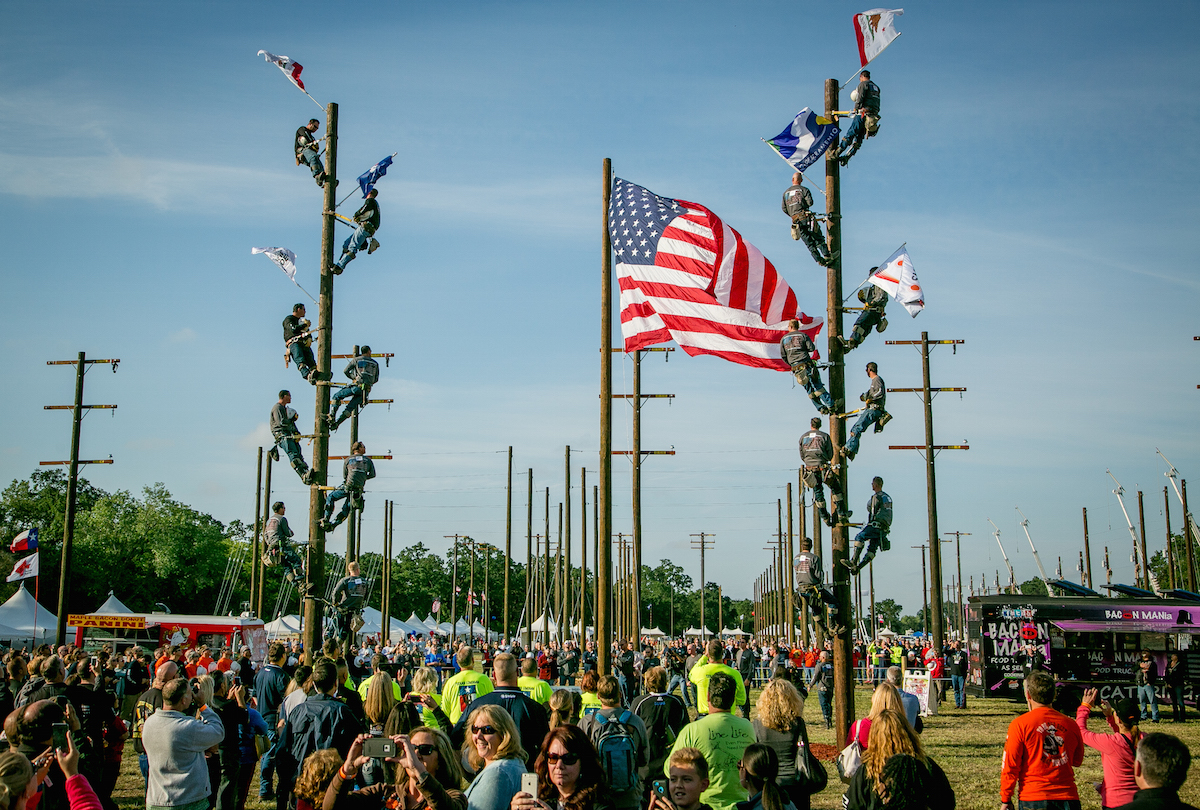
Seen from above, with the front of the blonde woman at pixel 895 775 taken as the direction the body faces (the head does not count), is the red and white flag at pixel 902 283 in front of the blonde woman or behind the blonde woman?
in front

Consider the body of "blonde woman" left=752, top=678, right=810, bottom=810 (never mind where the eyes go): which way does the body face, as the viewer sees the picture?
away from the camera

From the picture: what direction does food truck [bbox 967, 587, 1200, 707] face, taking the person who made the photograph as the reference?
facing to the right of the viewer

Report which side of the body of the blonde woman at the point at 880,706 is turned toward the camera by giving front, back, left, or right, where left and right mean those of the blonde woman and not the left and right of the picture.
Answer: back

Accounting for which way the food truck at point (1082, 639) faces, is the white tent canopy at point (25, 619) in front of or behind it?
behind

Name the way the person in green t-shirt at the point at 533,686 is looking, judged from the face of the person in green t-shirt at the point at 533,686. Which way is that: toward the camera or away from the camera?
away from the camera

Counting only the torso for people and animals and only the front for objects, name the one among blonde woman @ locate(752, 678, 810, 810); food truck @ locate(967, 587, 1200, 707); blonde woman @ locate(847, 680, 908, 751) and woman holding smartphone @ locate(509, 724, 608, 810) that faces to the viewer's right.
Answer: the food truck

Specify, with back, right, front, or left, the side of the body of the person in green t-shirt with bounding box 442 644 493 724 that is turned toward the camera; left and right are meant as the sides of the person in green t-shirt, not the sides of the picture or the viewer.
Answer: back

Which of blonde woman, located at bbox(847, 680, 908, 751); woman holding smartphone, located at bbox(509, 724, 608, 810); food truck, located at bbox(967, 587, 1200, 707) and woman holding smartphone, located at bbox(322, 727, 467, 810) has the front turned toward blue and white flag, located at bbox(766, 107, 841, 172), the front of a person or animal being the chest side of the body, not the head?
the blonde woman

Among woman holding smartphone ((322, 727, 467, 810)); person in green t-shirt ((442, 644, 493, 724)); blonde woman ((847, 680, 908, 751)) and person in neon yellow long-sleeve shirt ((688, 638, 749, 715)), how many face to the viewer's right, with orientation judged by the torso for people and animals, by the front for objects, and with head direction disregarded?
0

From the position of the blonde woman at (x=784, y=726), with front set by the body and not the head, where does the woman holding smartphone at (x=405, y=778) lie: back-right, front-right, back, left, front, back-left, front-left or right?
back-left

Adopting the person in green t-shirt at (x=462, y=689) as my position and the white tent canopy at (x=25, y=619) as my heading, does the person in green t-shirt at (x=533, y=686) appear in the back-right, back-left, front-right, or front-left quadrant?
back-right

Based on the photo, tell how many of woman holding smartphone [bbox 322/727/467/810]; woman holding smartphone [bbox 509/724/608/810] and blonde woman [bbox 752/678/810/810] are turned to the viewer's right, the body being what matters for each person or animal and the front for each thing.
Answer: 0
